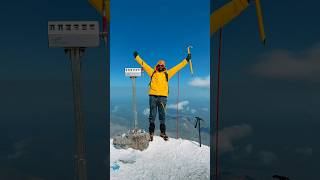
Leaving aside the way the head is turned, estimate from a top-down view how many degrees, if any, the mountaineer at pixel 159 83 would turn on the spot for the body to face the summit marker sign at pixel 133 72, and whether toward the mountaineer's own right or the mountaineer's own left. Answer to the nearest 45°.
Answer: approximately 90° to the mountaineer's own right

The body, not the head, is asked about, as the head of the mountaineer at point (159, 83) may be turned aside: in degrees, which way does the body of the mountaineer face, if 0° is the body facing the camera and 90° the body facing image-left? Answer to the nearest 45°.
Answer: approximately 0°
